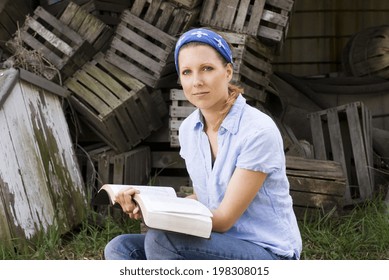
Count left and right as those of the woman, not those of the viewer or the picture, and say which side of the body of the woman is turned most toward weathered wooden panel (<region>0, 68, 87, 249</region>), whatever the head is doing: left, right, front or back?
right

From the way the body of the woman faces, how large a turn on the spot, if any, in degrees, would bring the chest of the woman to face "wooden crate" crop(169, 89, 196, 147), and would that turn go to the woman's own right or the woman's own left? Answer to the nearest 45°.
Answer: approximately 135° to the woman's own right

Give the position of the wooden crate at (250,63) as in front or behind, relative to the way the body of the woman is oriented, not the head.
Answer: behind

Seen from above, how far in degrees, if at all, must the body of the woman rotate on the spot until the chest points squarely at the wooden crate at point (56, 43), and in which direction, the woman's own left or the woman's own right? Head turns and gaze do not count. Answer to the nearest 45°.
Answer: approximately 90° to the woman's own right

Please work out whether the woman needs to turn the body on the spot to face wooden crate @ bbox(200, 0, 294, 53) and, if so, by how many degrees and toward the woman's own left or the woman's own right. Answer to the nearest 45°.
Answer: approximately 135° to the woman's own right

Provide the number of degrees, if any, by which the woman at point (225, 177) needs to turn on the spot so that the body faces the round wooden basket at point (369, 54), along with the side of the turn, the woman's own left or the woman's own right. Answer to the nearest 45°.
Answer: approximately 135° to the woman's own right

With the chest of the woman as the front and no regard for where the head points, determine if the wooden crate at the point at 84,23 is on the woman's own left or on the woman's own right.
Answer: on the woman's own right

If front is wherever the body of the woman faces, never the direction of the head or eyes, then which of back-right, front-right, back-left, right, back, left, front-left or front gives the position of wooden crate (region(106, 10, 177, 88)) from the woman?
back-right
